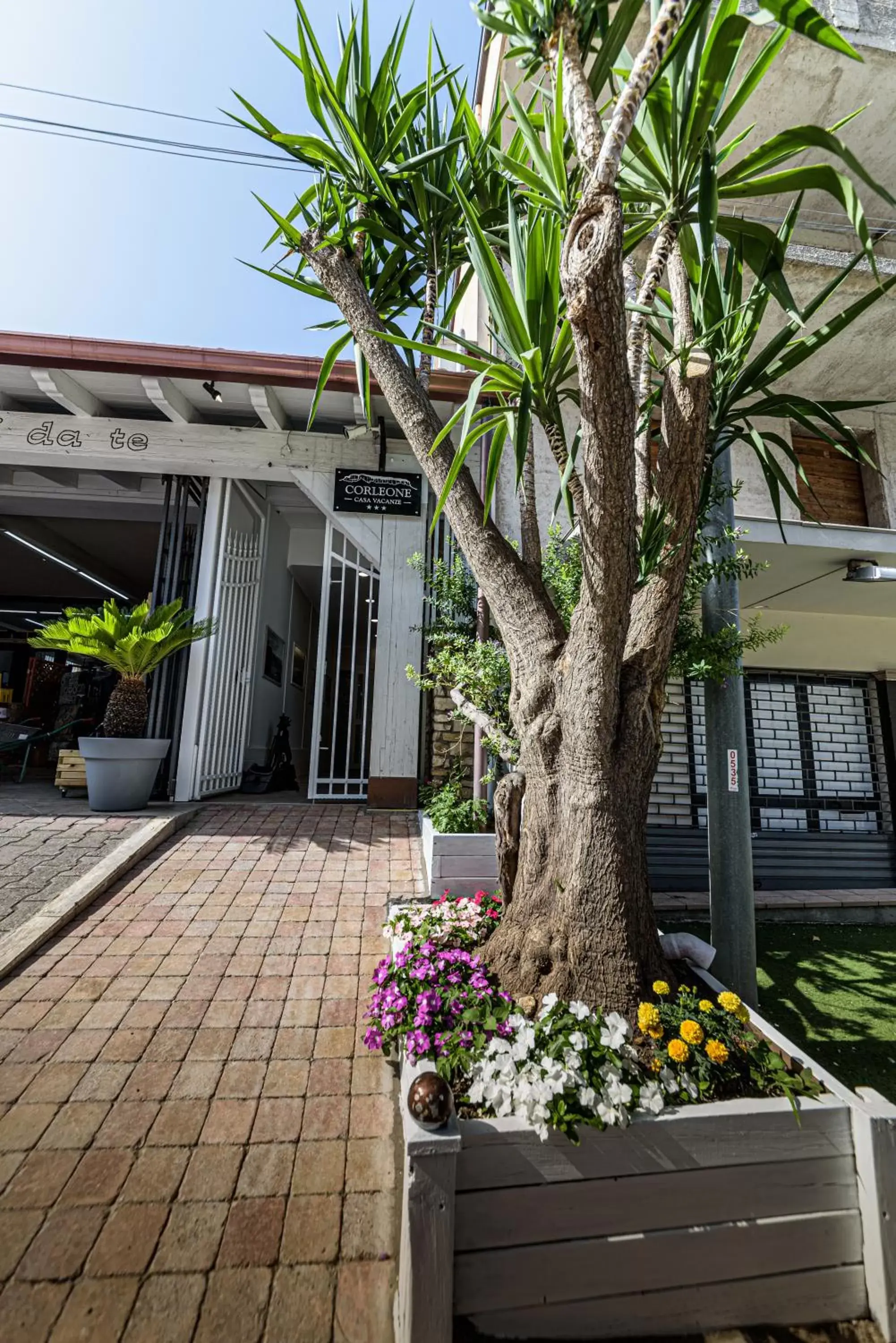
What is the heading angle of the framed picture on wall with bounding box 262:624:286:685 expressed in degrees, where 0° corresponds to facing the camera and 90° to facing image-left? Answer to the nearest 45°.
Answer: approximately 315°

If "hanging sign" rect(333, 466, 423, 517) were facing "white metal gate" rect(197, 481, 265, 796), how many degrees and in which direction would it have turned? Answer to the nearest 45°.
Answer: approximately 135° to its right

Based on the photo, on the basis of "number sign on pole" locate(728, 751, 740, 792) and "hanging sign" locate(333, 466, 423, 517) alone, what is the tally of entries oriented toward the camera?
2

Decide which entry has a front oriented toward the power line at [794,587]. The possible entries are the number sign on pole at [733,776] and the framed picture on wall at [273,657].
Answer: the framed picture on wall

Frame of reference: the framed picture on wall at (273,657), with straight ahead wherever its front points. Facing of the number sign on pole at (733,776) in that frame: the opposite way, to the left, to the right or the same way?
to the right

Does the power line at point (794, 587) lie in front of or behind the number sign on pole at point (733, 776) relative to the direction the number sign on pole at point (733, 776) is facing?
behind

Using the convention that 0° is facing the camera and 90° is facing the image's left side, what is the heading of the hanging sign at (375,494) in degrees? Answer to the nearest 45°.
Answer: approximately 0°

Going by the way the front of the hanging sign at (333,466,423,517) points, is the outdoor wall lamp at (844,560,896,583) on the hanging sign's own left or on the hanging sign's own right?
on the hanging sign's own left
